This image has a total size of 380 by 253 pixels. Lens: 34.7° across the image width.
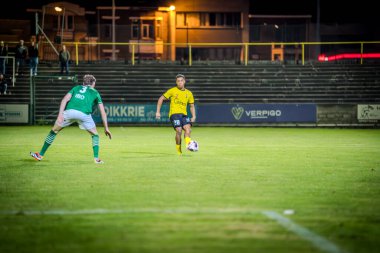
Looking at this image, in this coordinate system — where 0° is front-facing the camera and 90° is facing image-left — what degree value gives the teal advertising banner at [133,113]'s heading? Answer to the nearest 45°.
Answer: approximately 0°

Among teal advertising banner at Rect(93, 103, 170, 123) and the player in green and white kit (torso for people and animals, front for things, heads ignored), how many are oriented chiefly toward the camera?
1

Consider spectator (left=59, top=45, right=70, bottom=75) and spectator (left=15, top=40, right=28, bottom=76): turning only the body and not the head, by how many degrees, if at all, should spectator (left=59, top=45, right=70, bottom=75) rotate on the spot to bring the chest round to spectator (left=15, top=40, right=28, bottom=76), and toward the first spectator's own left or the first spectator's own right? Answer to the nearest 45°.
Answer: approximately 135° to the first spectator's own right

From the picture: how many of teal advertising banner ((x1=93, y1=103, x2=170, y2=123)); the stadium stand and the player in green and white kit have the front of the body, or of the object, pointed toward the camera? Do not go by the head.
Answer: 2
